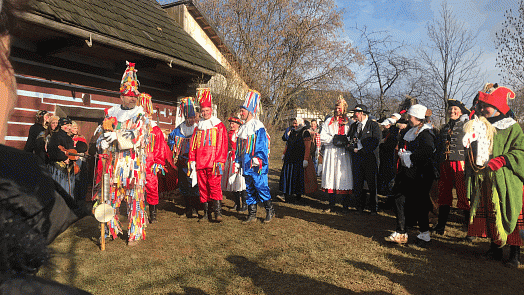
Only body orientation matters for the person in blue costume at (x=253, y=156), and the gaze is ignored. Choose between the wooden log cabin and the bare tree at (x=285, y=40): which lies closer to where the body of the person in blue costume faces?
the wooden log cabin

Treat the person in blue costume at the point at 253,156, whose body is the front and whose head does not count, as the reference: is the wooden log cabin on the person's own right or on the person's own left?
on the person's own right

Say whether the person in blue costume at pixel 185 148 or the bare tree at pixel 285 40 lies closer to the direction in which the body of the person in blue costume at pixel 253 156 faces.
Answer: the person in blue costume

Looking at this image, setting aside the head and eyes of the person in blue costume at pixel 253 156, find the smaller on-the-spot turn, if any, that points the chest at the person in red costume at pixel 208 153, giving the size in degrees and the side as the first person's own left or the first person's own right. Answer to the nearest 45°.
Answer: approximately 45° to the first person's own right

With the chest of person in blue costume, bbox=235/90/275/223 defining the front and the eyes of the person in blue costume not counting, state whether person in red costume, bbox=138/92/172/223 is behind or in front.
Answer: in front

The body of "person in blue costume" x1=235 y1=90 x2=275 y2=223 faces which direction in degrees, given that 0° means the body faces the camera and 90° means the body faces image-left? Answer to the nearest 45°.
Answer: approximately 45°

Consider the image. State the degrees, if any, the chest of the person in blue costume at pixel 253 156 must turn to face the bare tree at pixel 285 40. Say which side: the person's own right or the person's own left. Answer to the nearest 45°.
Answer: approximately 135° to the person's own right

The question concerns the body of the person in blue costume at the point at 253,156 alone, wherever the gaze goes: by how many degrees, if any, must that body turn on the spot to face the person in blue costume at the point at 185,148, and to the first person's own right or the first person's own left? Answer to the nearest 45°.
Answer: approximately 90° to the first person's own right
